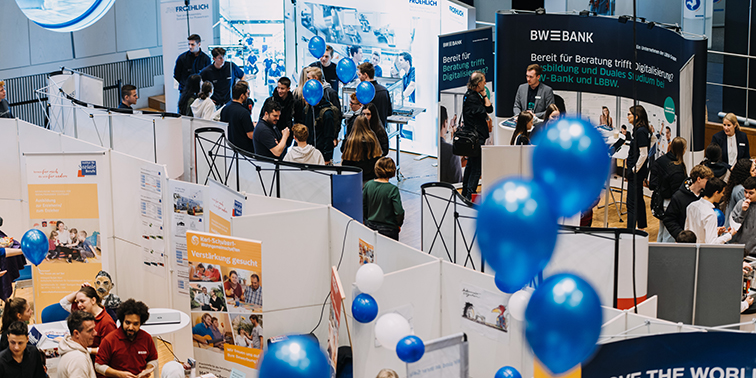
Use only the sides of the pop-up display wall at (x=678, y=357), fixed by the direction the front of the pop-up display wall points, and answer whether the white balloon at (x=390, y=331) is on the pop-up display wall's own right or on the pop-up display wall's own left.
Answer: on the pop-up display wall's own right

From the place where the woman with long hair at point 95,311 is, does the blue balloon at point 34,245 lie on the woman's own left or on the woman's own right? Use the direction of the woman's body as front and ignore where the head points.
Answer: on the woman's own right

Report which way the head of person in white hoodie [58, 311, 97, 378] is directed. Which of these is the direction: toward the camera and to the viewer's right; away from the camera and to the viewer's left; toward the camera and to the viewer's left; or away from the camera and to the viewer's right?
toward the camera and to the viewer's right

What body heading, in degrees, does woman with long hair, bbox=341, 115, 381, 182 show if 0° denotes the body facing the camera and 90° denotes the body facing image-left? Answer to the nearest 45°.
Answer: approximately 180°

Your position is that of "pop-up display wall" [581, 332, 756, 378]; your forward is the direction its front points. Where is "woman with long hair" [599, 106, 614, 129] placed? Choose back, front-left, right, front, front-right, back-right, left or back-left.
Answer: back

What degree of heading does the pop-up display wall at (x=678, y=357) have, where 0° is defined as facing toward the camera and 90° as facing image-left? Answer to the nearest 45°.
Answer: approximately 0°

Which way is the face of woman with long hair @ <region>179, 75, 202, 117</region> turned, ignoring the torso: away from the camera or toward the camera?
away from the camera

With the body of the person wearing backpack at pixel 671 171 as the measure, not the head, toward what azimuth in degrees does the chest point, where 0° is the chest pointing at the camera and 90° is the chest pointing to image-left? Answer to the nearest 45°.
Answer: approximately 225°

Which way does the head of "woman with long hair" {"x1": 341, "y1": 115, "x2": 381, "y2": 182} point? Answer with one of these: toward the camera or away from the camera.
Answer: away from the camera
